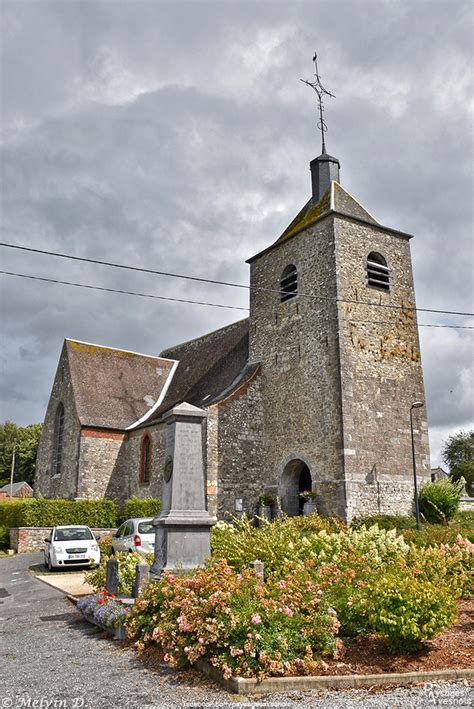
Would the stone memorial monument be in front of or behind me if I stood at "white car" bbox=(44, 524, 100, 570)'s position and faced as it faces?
in front

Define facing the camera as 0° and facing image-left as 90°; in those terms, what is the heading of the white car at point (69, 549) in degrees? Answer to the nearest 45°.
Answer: approximately 0°

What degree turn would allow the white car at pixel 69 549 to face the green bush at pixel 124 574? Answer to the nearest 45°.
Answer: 0° — it already faces it

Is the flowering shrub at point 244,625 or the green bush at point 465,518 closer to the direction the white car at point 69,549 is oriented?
the flowering shrub

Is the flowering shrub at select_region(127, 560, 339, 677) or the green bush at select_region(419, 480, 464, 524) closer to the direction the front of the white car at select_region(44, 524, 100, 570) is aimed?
the flowering shrub

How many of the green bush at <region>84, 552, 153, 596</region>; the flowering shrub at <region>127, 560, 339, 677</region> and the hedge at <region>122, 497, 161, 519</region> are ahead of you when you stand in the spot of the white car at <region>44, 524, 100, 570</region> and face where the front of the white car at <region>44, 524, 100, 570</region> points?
2

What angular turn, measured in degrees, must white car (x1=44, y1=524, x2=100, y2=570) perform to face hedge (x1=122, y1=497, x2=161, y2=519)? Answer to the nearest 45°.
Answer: approximately 135° to its left

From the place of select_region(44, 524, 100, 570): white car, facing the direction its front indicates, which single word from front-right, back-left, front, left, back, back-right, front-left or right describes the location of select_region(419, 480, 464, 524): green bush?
left

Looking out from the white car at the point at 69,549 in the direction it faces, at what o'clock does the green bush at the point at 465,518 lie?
The green bush is roughly at 9 o'clock from the white car.

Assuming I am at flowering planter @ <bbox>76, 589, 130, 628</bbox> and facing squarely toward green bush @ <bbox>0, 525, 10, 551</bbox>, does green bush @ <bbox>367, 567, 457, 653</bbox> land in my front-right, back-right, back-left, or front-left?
back-right
